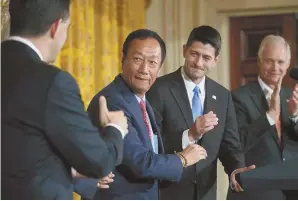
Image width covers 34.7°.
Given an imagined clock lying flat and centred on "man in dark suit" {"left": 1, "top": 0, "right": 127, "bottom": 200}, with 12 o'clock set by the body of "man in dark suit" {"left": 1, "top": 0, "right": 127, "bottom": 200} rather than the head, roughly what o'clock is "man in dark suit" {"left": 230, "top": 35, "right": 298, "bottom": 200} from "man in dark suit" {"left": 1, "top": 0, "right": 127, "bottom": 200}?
"man in dark suit" {"left": 230, "top": 35, "right": 298, "bottom": 200} is roughly at 12 o'clock from "man in dark suit" {"left": 1, "top": 0, "right": 127, "bottom": 200}.

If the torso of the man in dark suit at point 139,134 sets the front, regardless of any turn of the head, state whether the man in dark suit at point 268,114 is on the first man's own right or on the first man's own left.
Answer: on the first man's own left

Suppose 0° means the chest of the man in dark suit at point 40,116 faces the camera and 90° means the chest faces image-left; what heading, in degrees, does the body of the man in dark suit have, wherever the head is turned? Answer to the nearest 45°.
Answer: approximately 225°

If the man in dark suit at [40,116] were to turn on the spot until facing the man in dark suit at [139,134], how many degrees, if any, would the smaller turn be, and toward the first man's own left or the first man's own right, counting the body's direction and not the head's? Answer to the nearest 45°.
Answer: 0° — they already face them

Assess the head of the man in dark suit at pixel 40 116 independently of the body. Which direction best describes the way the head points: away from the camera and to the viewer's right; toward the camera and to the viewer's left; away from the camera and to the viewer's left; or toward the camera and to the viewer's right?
away from the camera and to the viewer's right

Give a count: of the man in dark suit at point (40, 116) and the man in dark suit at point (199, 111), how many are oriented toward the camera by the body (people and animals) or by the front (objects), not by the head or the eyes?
1

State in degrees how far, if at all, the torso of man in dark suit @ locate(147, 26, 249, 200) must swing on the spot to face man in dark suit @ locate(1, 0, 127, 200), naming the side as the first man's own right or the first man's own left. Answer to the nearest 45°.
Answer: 0° — they already face them
